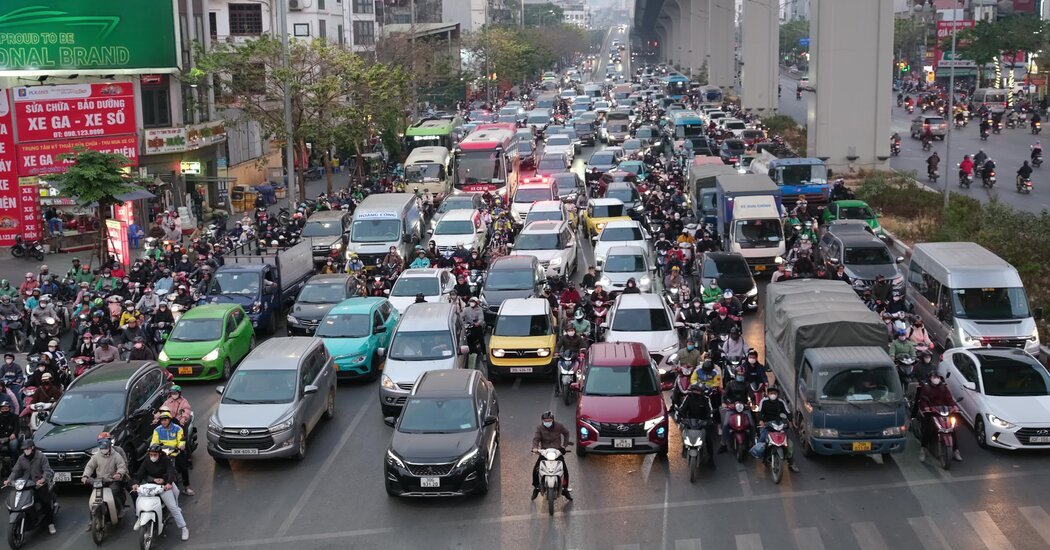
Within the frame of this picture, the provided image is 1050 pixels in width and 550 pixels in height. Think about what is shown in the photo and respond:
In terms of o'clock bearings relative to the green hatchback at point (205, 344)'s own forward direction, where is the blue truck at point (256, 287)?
The blue truck is roughly at 5 o'clock from the green hatchback.

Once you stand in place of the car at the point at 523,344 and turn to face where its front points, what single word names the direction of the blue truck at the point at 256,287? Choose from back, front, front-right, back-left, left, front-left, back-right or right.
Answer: back-right

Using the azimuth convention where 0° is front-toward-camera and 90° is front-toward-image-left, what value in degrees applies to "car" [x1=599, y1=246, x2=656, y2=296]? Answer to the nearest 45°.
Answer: approximately 0°

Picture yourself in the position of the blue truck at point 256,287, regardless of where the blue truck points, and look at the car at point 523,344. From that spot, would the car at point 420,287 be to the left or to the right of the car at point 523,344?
left

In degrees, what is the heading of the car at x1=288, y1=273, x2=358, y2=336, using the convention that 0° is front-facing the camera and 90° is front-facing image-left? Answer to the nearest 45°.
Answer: approximately 45°

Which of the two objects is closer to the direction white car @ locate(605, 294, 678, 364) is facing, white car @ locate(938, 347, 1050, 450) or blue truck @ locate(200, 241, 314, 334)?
the white car

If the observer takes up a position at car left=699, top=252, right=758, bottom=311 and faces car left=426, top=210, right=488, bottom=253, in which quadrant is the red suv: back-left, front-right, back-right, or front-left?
back-left

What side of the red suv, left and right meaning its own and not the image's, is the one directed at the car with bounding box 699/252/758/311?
back

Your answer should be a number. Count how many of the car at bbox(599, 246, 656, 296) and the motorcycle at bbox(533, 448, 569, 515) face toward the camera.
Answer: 2

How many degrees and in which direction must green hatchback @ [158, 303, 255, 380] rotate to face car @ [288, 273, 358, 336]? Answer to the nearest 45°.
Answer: approximately 180°

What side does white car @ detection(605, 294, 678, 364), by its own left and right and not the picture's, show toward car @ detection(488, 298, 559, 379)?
right

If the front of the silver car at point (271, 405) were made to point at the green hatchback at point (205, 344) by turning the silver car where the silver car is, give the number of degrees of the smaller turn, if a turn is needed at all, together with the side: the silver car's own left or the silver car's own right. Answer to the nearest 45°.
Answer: approximately 135° to the silver car's own right

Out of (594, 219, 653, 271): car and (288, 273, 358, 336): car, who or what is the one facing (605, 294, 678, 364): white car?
(594, 219, 653, 271): car
